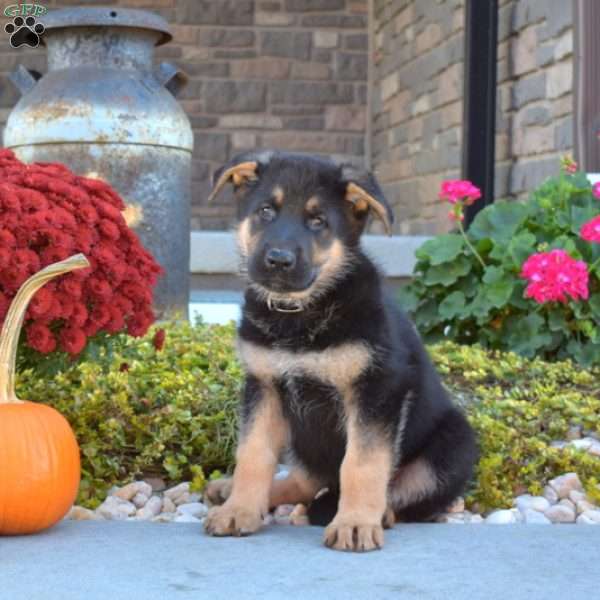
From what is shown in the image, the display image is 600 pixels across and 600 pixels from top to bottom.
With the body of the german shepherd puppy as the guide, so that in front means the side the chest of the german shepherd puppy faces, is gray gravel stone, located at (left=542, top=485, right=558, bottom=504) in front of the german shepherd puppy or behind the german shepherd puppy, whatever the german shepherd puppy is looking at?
behind

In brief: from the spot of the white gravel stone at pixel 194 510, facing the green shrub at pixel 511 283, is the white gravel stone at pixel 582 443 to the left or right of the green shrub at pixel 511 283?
right

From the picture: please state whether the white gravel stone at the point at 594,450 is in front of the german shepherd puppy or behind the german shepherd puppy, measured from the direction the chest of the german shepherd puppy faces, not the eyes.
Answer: behind

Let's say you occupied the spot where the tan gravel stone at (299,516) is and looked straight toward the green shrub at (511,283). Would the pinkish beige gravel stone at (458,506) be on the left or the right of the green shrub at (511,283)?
right

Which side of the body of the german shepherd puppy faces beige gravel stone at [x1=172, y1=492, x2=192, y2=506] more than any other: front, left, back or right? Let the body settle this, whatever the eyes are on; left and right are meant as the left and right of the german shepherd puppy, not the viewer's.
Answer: right

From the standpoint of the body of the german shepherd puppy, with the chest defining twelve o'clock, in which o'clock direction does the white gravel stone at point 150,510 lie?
The white gravel stone is roughly at 3 o'clock from the german shepherd puppy.

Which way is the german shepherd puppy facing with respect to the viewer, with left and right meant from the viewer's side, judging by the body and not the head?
facing the viewer and to the left of the viewer

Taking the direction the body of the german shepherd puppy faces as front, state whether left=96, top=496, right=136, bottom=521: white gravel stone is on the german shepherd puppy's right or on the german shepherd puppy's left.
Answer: on the german shepherd puppy's right

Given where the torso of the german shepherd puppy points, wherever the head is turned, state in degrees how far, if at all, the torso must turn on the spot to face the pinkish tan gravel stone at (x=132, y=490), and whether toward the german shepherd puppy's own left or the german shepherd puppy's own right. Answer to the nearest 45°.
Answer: approximately 90° to the german shepherd puppy's own right

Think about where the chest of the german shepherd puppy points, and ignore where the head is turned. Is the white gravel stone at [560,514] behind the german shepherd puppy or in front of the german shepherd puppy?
behind

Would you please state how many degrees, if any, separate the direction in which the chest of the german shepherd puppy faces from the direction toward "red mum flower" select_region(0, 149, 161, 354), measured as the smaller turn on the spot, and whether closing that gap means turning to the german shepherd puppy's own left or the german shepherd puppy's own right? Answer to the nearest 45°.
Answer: approximately 90° to the german shepherd puppy's own right

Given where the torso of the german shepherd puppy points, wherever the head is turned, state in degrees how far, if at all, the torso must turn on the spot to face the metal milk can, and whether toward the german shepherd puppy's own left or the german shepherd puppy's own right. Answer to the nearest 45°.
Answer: approximately 135° to the german shepherd puppy's own right
